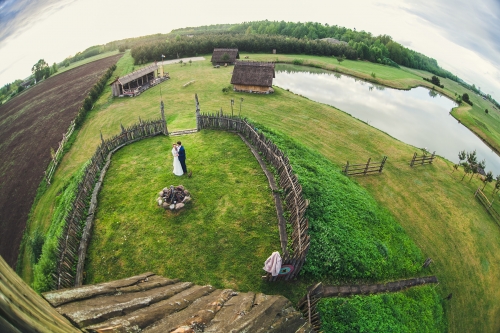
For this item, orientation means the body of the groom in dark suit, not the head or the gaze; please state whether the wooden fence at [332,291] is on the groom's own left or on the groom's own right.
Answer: on the groom's own left

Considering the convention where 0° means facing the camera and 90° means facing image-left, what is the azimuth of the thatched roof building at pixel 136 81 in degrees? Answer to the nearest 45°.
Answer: approximately 315°

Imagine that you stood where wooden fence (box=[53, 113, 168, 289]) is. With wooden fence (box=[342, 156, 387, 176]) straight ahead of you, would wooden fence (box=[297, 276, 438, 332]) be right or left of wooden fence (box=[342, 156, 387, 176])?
right

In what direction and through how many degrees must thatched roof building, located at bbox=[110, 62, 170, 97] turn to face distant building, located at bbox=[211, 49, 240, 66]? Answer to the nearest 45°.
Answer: approximately 90° to its left

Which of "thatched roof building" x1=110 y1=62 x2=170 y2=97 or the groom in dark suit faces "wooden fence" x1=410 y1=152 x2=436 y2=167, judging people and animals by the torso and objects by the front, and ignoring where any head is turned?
the thatched roof building

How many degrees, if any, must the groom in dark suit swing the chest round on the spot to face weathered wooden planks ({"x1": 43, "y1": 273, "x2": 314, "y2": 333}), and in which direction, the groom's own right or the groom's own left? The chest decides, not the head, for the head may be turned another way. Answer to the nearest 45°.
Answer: approximately 90° to the groom's own left

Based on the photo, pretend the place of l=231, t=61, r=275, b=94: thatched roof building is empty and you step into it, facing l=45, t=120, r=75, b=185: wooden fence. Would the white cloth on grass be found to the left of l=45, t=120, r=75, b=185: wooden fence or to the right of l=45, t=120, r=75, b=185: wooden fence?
left

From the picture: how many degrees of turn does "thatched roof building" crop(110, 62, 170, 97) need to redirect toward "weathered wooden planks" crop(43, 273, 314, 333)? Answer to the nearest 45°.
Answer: approximately 45° to its right

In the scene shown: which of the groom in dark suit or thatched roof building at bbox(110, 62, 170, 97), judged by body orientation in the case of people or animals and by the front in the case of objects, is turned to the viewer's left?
the groom in dark suit

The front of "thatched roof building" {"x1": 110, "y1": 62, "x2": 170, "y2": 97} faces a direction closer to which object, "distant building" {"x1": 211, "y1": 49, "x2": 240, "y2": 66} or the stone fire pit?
the stone fire pit

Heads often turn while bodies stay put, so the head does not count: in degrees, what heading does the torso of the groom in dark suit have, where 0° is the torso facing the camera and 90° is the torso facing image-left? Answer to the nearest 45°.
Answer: approximately 90°

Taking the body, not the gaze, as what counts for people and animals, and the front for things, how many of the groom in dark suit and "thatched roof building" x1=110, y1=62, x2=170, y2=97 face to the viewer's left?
1

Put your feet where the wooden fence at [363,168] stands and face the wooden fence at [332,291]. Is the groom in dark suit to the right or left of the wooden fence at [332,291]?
right

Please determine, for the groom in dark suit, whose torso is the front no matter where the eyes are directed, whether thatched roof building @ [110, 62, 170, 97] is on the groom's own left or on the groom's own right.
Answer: on the groom's own right
